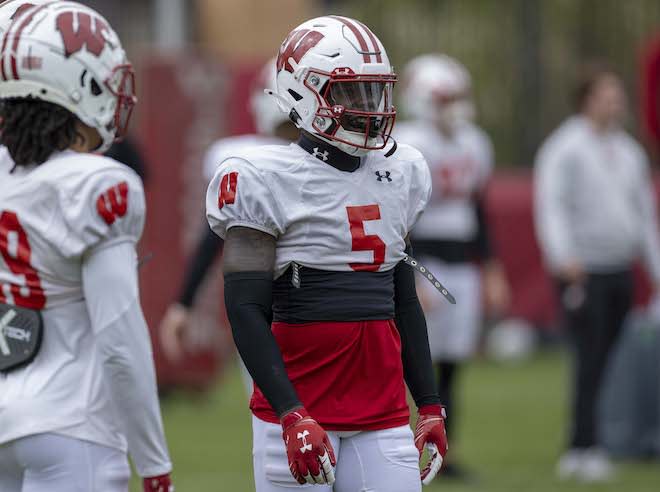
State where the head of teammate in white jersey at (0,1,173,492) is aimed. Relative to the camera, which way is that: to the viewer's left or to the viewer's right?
to the viewer's right

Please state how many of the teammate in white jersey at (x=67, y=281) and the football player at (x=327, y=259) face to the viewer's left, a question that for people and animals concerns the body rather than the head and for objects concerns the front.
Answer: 0

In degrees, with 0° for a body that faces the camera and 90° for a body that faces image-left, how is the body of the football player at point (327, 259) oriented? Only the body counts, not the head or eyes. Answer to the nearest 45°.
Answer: approximately 315°

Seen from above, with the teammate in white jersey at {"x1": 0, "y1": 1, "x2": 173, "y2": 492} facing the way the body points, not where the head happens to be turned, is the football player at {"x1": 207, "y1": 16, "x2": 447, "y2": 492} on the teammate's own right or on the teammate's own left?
on the teammate's own right

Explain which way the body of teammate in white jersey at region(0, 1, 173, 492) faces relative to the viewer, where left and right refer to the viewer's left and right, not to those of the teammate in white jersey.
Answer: facing away from the viewer and to the right of the viewer

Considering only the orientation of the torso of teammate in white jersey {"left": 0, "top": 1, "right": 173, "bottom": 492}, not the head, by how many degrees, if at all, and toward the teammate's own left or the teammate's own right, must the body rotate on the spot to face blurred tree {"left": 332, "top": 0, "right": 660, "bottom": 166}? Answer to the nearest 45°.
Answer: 0° — they already face it

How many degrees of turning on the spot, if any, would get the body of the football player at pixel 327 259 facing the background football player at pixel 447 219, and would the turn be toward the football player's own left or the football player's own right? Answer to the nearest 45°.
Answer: approximately 135° to the football player's own left

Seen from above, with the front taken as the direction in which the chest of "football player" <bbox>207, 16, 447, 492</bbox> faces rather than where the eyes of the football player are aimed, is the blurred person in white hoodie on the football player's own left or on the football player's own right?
on the football player's own left

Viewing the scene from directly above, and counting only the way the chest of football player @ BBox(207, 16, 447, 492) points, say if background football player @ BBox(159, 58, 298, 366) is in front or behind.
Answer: behind

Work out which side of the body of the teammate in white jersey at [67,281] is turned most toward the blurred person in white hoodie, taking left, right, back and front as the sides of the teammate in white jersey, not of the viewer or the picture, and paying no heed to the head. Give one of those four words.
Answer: front
